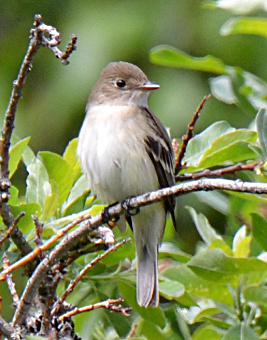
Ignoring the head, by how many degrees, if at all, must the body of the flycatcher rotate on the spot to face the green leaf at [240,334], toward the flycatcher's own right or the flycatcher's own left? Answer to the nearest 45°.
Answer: approximately 45° to the flycatcher's own left

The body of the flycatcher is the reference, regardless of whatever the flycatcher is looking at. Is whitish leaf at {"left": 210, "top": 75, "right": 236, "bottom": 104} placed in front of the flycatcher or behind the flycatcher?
behind

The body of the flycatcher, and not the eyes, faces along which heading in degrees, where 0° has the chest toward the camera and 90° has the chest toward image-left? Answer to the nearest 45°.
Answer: approximately 45°
